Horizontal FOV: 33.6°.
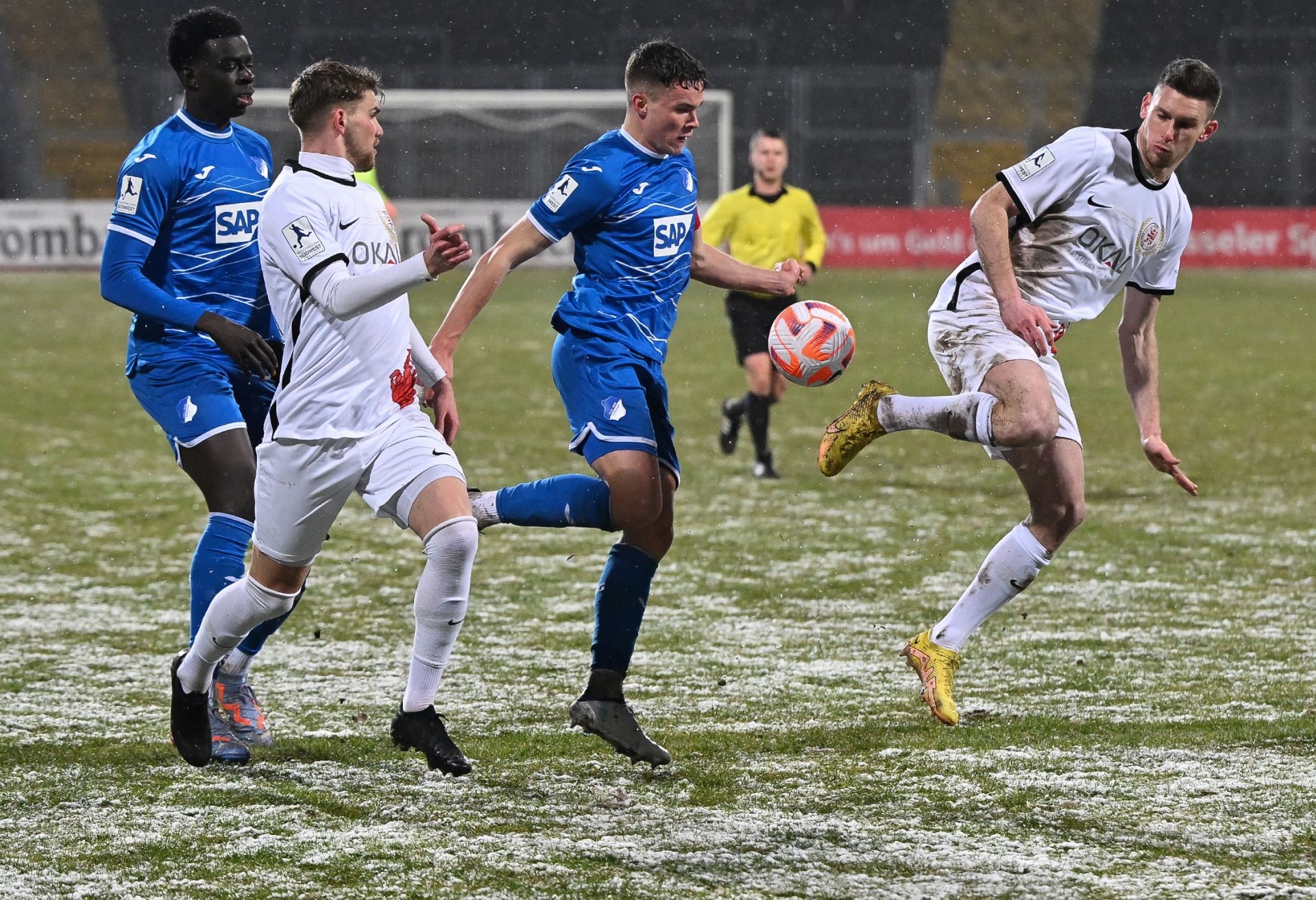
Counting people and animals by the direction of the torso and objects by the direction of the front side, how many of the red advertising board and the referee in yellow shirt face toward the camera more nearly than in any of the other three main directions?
2

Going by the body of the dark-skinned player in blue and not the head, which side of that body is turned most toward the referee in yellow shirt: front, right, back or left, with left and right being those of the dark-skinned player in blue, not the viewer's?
left

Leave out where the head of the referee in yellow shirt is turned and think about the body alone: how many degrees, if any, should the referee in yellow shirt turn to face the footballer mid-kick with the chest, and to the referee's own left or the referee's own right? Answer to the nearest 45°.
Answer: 0° — they already face them

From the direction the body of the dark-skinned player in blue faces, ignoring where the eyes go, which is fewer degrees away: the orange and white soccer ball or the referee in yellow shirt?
the orange and white soccer ball

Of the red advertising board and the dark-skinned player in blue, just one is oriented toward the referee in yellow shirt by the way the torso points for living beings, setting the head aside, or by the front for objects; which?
the red advertising board

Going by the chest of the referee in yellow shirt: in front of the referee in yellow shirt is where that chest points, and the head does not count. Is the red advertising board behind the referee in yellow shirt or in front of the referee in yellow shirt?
behind

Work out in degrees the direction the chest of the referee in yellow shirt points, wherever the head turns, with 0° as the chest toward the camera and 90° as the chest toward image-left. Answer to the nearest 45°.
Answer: approximately 0°

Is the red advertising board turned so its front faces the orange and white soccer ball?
yes

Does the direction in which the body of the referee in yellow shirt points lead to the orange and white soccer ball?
yes
